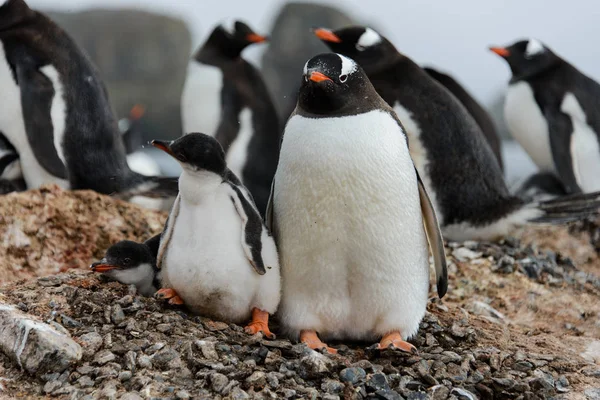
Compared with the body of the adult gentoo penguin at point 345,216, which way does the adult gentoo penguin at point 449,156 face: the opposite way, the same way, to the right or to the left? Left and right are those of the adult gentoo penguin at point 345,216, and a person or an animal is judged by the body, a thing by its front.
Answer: to the right

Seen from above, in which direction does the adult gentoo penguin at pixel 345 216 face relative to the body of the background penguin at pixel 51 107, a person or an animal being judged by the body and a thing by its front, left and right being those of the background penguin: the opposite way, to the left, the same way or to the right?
to the left

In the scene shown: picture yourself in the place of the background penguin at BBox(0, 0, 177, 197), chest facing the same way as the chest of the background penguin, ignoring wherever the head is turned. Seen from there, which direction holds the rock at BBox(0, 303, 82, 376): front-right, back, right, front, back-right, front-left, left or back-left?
left

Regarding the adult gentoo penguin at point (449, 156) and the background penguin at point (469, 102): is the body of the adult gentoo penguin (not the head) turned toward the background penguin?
no

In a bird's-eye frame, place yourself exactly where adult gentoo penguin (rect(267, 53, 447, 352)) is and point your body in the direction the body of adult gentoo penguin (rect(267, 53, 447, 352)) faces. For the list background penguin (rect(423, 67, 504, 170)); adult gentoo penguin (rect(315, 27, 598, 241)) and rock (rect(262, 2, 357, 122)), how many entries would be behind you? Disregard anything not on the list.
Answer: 3

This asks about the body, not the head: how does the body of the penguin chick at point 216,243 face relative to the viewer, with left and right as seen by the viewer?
facing the viewer and to the left of the viewer

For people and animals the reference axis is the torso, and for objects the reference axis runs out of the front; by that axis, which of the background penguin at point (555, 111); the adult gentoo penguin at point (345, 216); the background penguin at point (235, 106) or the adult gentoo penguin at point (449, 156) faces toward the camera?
the adult gentoo penguin at point (345, 216)

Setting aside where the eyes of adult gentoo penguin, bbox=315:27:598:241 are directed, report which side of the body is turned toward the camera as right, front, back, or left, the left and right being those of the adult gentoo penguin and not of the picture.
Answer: left

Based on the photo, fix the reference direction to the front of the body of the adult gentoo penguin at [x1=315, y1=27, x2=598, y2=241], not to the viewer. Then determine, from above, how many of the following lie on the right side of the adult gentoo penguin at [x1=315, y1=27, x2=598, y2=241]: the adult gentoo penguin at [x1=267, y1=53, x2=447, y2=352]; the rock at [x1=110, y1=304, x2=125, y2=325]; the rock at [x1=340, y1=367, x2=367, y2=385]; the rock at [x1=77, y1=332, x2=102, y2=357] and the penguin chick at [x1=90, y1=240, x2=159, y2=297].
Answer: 0

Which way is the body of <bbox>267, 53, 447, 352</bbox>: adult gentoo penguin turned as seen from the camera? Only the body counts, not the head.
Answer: toward the camera

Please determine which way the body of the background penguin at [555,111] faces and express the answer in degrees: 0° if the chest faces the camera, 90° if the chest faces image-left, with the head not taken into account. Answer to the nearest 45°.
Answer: approximately 90°

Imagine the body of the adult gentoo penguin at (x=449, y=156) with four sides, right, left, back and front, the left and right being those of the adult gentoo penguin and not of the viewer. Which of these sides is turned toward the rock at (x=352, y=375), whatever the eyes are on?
left

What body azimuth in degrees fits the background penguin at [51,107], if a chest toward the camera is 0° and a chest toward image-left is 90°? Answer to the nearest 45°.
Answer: approximately 90°
